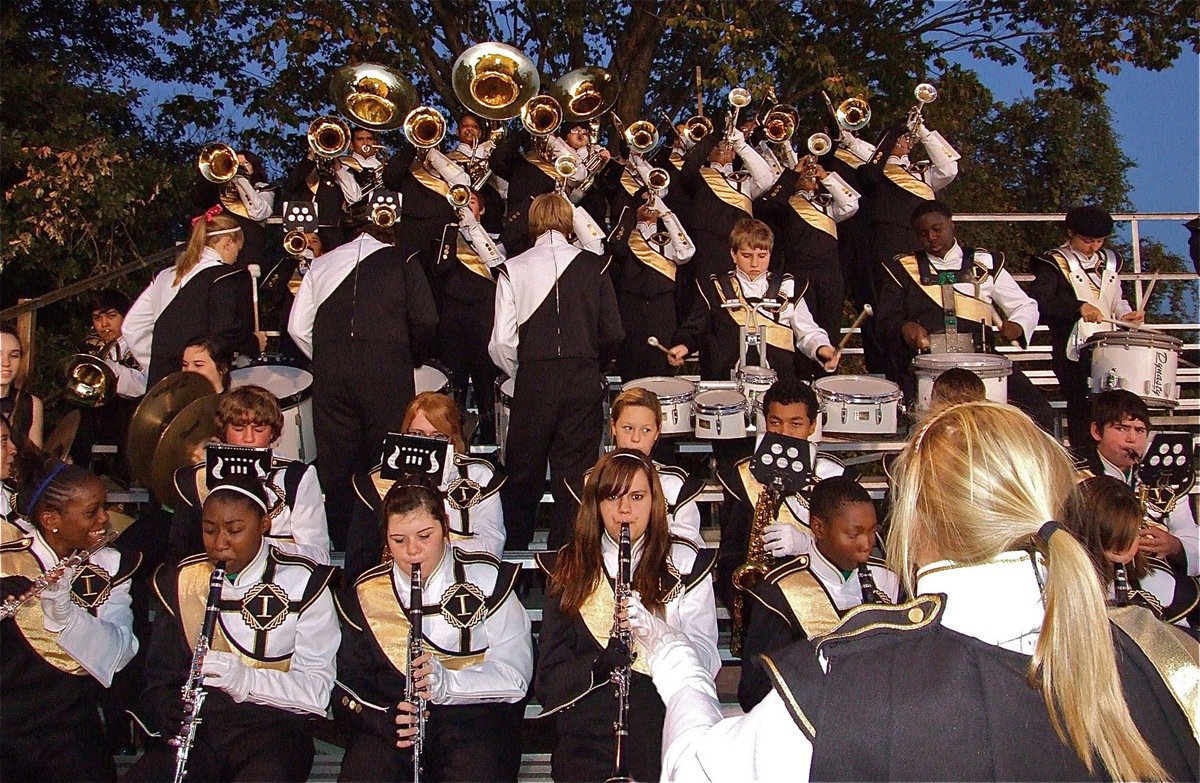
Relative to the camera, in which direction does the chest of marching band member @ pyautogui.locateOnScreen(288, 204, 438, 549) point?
away from the camera

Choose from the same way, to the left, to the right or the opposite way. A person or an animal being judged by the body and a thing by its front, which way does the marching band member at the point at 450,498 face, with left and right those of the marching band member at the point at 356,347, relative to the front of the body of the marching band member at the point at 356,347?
the opposite way

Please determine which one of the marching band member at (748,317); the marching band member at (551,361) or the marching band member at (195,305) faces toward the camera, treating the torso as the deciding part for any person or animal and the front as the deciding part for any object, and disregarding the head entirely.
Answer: the marching band member at (748,317)

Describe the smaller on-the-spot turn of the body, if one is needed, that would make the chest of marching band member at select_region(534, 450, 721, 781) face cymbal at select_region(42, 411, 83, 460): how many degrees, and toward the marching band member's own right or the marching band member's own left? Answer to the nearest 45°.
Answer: approximately 135° to the marching band member's own right

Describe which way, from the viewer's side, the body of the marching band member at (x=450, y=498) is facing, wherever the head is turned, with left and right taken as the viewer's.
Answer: facing the viewer

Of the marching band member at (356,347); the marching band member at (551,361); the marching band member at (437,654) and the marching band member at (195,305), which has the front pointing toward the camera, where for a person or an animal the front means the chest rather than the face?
the marching band member at (437,654)

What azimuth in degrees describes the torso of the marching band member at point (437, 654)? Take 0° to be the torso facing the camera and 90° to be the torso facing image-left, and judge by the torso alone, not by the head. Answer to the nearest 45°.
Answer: approximately 0°

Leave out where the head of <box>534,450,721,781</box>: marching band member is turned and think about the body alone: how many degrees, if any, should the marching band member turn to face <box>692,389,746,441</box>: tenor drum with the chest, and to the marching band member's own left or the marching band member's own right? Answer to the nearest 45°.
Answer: approximately 180°

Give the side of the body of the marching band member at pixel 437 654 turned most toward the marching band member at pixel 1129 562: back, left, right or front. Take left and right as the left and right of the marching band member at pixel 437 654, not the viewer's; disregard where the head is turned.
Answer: left

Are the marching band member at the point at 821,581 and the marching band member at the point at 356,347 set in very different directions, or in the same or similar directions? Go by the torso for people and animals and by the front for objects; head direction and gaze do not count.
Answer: very different directions

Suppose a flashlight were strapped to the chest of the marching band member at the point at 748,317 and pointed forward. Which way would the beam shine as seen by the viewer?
toward the camera

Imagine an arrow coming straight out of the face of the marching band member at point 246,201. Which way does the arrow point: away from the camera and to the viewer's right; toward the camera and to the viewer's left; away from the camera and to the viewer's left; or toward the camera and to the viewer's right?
toward the camera and to the viewer's left

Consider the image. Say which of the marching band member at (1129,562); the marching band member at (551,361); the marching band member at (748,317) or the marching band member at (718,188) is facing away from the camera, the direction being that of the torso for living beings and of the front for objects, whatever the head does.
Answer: the marching band member at (551,361)

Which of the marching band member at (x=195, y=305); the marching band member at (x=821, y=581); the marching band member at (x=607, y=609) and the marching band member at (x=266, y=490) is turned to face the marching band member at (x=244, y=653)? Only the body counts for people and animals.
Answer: the marching band member at (x=266, y=490)

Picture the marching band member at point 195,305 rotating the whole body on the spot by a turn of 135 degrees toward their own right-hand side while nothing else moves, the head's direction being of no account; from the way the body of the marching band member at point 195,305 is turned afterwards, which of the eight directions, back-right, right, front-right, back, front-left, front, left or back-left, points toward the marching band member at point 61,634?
front

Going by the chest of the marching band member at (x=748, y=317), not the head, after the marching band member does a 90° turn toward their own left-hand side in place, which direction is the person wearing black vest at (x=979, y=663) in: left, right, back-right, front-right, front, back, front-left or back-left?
right

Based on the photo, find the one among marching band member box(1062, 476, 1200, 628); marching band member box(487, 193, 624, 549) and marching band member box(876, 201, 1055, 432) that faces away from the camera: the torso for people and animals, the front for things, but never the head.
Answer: marching band member box(487, 193, 624, 549)

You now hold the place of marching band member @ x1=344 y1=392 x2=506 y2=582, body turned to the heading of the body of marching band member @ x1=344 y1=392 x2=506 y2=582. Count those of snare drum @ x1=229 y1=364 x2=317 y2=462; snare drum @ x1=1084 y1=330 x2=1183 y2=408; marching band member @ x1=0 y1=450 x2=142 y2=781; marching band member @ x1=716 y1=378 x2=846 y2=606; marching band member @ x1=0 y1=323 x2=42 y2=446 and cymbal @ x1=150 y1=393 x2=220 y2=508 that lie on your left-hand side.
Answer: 2

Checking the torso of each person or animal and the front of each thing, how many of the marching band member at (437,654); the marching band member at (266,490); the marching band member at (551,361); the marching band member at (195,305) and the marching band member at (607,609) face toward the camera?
3
